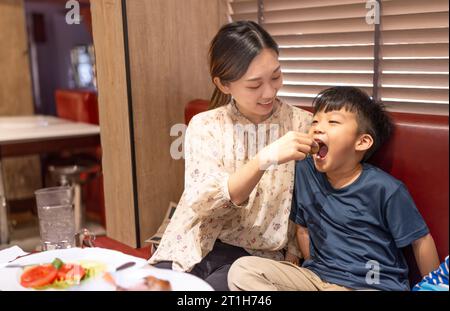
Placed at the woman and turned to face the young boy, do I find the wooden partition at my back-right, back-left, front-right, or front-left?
back-left

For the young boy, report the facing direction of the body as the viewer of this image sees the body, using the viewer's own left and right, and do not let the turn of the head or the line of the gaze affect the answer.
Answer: facing the viewer and to the left of the viewer

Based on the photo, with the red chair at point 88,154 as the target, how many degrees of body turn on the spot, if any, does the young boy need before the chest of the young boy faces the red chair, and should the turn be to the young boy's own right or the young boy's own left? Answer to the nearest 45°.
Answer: approximately 90° to the young boy's own right

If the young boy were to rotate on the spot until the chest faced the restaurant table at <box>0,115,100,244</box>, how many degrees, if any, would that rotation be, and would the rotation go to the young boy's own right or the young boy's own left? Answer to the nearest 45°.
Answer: approximately 90° to the young boy's own right

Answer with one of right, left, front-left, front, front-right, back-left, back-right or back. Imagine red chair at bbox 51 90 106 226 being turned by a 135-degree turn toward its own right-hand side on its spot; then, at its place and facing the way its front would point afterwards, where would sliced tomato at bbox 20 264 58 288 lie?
back

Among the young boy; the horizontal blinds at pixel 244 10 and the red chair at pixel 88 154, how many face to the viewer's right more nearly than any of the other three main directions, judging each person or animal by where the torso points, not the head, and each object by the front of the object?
0

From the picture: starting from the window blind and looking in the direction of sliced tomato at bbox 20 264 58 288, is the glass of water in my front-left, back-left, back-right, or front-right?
front-right

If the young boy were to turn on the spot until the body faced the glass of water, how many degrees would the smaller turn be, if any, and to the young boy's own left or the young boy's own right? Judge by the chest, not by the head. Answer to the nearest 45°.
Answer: approximately 45° to the young boy's own right

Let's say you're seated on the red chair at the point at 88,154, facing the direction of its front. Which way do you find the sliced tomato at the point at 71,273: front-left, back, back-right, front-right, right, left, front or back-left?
front-left

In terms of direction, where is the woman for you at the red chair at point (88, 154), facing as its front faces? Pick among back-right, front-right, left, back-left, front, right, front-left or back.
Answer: front-left

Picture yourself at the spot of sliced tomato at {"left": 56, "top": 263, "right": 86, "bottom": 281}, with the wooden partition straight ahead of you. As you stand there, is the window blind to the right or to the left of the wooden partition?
right

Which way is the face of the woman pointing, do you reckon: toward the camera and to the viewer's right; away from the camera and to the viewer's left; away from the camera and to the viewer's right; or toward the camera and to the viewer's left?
toward the camera and to the viewer's right

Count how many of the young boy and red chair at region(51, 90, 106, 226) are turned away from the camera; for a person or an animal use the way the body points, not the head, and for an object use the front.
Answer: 0
